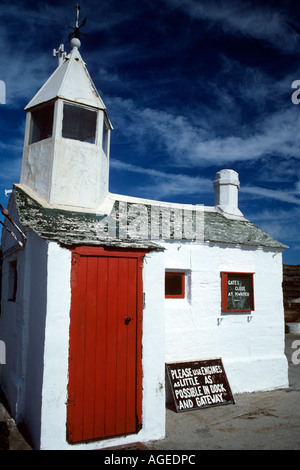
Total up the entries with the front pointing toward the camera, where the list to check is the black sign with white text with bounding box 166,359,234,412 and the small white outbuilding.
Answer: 2

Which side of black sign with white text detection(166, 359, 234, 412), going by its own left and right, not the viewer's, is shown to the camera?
front

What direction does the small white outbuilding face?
toward the camera

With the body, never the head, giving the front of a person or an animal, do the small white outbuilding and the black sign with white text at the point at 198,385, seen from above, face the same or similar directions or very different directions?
same or similar directions
